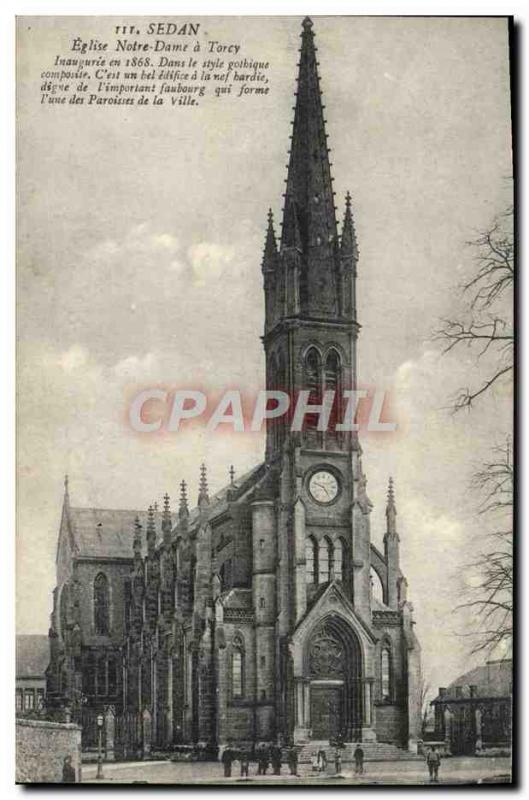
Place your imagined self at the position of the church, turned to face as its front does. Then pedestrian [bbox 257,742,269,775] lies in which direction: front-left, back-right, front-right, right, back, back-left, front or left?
front-right

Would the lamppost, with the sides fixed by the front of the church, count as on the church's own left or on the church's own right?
on the church's own right

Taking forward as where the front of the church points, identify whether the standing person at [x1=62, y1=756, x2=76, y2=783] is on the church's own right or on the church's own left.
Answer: on the church's own right

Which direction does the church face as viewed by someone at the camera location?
facing the viewer and to the right of the viewer

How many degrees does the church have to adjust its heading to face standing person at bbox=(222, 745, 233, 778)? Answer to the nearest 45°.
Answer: approximately 45° to its right

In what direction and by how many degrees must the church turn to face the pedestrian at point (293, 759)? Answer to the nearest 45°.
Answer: approximately 45° to its right

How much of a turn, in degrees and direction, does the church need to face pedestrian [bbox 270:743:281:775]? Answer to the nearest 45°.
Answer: approximately 45° to its right

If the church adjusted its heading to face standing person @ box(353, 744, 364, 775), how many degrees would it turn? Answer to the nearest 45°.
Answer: approximately 45° to its right

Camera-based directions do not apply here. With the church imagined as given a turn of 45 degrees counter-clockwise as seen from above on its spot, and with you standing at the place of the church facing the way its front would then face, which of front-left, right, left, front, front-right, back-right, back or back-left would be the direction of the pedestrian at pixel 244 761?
right
